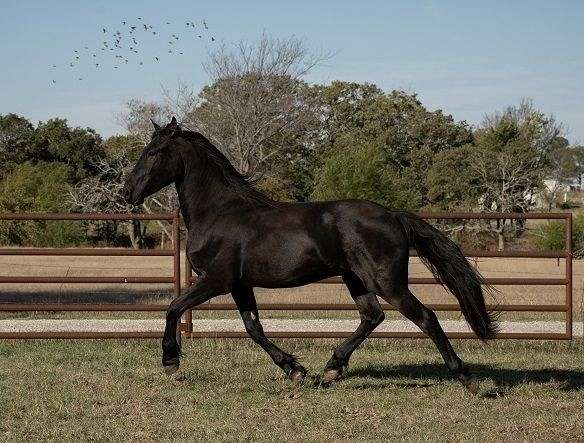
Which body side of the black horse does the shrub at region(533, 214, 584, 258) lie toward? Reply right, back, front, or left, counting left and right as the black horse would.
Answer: right

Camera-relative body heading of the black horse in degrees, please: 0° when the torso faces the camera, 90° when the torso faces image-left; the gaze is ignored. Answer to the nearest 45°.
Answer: approximately 90°

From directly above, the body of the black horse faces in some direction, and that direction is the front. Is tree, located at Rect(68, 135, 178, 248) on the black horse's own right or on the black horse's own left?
on the black horse's own right

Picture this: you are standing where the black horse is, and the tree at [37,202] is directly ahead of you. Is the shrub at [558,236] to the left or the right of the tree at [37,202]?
right

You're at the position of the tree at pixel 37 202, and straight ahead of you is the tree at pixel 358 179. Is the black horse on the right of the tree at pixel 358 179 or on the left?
right

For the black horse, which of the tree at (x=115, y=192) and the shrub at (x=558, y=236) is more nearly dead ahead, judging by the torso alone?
the tree

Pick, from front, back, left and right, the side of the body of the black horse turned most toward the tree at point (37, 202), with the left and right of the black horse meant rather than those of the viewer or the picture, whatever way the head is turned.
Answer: right
